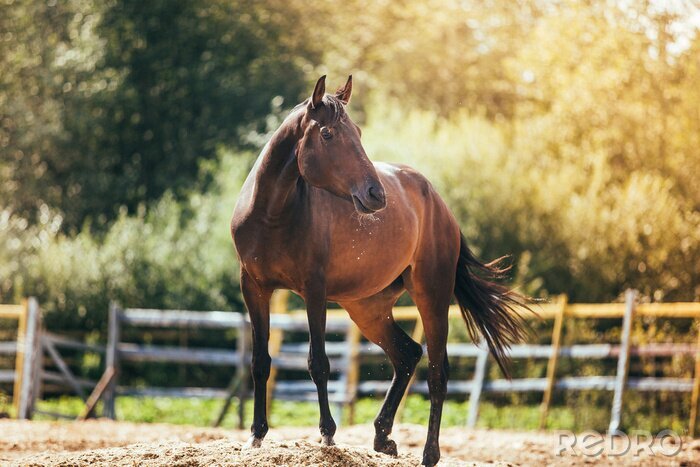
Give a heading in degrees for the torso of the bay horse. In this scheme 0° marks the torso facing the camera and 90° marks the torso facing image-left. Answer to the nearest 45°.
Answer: approximately 45°

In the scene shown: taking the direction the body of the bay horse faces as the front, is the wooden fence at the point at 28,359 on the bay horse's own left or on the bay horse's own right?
on the bay horse's own right
